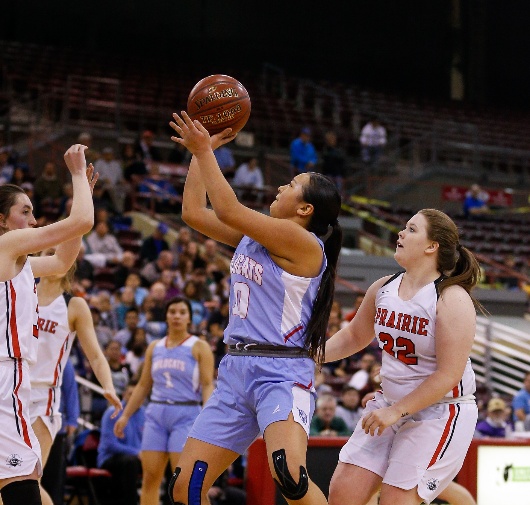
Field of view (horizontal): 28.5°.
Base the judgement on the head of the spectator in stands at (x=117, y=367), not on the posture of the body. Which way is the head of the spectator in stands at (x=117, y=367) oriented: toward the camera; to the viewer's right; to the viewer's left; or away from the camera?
toward the camera

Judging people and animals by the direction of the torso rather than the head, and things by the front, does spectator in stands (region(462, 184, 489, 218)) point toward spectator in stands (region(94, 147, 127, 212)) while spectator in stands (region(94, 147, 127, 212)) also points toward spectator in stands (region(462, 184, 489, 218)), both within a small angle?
no

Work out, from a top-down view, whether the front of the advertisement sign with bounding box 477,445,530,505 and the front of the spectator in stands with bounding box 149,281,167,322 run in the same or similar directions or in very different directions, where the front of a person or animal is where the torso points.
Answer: same or similar directions

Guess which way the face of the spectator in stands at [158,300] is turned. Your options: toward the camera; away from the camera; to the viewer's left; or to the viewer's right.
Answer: toward the camera

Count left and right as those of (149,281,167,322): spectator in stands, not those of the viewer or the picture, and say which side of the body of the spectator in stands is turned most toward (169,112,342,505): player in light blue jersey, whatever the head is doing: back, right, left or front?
front

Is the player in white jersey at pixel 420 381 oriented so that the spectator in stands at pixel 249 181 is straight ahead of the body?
no

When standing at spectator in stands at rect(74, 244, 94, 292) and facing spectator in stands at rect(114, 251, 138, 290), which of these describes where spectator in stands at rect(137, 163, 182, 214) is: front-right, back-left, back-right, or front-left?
front-left

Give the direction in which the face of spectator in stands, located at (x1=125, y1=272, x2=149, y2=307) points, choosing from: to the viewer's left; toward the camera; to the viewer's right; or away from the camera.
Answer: toward the camera

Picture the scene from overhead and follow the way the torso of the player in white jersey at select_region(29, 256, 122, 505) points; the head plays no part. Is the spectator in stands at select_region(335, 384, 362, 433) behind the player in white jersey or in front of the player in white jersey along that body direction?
behind

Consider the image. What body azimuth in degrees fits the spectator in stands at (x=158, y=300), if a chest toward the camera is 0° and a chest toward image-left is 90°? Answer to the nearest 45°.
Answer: approximately 0°

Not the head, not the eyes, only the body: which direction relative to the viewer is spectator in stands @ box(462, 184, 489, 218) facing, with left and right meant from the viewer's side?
facing the viewer and to the left of the viewer

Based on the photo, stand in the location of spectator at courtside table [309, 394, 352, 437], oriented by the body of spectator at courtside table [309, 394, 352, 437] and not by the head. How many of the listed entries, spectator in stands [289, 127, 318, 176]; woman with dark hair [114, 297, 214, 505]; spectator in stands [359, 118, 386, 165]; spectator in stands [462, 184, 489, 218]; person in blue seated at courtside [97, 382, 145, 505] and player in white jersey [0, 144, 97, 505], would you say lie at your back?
3

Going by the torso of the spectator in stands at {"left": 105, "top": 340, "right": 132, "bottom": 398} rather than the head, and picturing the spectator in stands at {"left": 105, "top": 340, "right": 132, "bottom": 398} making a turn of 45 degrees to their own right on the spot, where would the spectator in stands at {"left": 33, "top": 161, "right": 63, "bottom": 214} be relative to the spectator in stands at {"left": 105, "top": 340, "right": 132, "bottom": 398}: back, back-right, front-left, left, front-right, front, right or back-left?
right

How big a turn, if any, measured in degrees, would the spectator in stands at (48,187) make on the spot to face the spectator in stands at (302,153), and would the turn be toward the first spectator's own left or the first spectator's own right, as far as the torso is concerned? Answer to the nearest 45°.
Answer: approximately 135° to the first spectator's own left

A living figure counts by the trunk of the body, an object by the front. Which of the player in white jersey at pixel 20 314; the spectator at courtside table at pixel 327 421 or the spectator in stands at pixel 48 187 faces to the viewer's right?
the player in white jersey

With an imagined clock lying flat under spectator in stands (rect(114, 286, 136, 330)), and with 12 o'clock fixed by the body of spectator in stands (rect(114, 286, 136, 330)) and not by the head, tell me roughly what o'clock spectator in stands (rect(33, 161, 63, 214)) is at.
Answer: spectator in stands (rect(33, 161, 63, 214)) is roughly at 4 o'clock from spectator in stands (rect(114, 286, 136, 330)).

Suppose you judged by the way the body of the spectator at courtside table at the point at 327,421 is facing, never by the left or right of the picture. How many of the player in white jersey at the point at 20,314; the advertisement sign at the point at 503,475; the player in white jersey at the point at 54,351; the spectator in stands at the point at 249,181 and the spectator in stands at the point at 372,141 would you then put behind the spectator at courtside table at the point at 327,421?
2

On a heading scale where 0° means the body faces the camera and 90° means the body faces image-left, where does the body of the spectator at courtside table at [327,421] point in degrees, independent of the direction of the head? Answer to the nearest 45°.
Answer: approximately 0°

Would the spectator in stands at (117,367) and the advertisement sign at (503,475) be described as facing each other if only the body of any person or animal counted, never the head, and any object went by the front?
no

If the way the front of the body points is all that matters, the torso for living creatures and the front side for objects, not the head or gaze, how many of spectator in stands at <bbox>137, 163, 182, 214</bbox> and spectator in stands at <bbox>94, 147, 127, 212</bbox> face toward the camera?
2

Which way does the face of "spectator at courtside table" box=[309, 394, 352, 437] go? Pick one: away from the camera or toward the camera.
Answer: toward the camera
